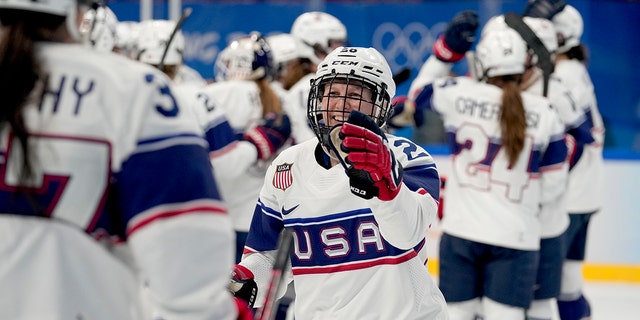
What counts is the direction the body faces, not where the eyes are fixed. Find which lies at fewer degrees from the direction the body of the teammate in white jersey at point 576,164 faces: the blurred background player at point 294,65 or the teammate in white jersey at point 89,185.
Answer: the blurred background player

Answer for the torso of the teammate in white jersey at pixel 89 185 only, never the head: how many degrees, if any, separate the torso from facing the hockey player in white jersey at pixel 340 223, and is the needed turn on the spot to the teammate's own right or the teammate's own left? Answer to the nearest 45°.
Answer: approximately 45° to the teammate's own right

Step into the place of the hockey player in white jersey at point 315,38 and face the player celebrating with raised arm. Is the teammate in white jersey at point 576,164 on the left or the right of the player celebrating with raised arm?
left

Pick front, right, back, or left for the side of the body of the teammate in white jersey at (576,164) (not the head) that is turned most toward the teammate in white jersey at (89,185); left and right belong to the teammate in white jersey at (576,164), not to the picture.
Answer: left

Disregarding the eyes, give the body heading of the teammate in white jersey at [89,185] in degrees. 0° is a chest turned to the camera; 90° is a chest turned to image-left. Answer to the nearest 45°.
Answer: approximately 180°

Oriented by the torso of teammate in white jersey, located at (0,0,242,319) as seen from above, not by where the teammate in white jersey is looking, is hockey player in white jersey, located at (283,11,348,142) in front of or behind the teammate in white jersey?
in front

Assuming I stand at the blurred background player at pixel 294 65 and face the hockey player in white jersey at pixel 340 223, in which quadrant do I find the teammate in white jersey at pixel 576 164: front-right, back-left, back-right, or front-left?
front-left

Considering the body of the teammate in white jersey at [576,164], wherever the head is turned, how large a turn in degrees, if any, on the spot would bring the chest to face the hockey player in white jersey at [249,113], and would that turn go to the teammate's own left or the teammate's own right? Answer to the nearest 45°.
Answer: approximately 45° to the teammate's own left

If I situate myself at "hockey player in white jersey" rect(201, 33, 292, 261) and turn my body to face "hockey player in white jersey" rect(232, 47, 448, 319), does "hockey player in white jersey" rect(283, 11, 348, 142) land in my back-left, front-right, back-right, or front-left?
back-left
